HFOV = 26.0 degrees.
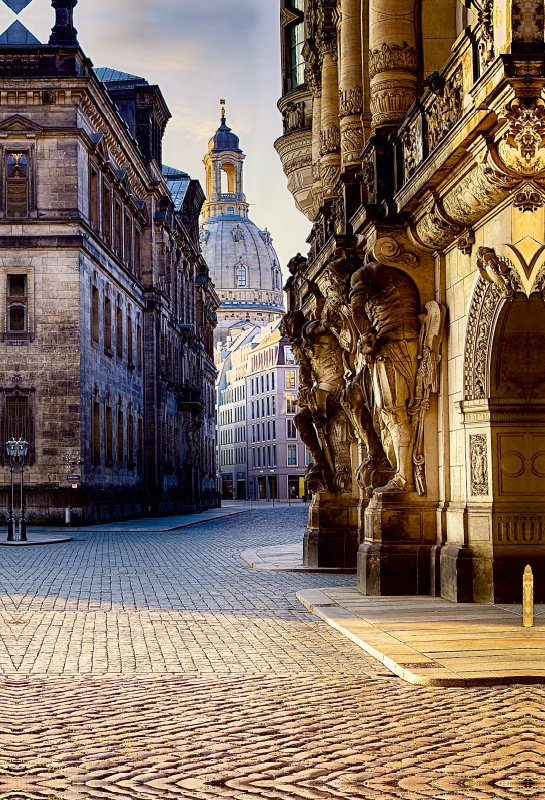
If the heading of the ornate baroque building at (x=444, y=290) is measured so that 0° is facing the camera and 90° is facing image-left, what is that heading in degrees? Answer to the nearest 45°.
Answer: approximately 45°
